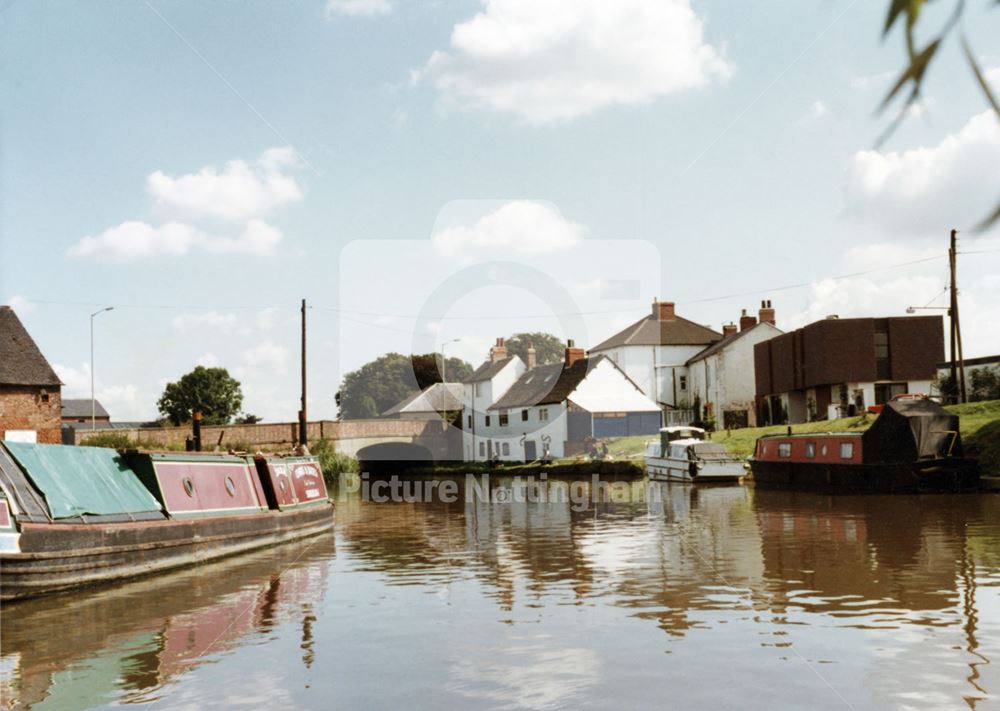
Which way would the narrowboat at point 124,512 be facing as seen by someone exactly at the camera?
facing the viewer and to the left of the viewer

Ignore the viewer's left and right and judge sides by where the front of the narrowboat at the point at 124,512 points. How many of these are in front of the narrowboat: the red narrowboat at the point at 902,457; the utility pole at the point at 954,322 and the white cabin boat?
0

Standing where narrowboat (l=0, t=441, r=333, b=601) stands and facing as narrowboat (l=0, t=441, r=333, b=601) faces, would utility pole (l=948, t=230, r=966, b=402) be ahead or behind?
behind

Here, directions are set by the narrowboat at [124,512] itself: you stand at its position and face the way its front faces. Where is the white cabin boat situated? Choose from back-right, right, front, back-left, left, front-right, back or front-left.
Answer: back

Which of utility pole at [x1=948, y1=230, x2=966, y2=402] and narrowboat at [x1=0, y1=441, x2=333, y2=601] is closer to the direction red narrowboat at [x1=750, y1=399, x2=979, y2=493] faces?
the utility pole
